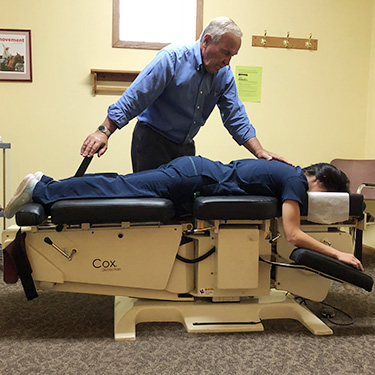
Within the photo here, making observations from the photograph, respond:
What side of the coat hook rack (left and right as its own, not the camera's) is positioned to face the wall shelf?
right

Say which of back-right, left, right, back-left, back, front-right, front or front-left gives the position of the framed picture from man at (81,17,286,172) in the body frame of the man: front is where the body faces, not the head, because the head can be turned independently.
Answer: back

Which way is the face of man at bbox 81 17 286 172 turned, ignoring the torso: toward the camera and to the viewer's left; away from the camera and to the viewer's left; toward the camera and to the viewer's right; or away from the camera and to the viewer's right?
toward the camera and to the viewer's right

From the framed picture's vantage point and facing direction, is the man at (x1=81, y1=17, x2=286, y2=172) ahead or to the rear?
ahead

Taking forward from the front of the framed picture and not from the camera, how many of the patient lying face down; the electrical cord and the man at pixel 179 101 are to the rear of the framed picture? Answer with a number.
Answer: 0

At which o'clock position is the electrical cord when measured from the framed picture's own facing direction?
The electrical cord is roughly at 11 o'clock from the framed picture.

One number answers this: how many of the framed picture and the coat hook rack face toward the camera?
2

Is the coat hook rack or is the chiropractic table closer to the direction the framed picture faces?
the chiropractic table

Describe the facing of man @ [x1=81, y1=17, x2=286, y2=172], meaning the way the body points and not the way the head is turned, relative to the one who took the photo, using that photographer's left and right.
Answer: facing the viewer and to the right of the viewer

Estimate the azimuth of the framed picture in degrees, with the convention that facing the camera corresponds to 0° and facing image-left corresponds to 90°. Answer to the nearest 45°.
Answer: approximately 0°

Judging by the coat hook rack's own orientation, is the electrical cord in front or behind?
in front

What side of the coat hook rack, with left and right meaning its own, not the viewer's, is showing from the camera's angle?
front
